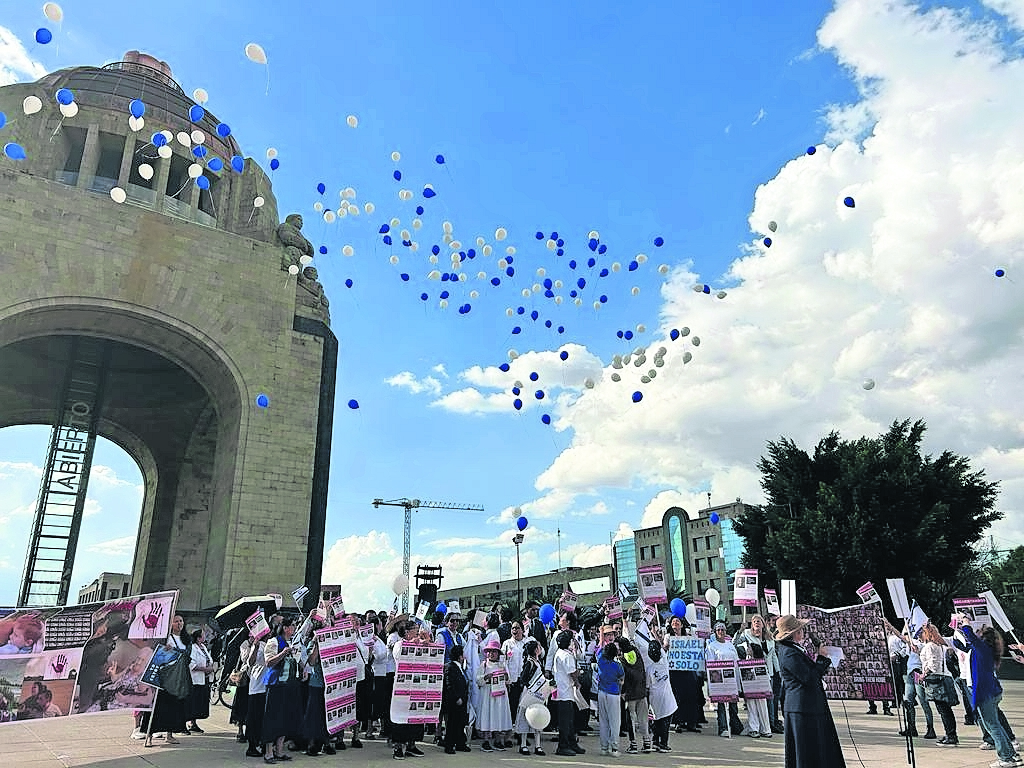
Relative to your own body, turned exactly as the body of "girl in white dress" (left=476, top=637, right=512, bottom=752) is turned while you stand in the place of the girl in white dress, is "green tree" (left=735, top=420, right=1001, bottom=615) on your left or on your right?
on your left

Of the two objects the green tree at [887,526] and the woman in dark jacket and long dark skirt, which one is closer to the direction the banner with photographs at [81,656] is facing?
the woman in dark jacket and long dark skirt

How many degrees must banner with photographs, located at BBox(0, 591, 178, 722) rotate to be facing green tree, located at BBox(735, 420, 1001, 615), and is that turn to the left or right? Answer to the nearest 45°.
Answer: approximately 90° to its left

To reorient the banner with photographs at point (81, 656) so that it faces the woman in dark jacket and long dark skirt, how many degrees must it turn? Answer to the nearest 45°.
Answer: approximately 45° to its left

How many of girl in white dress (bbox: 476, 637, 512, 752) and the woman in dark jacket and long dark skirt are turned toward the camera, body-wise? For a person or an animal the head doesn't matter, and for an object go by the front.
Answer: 1

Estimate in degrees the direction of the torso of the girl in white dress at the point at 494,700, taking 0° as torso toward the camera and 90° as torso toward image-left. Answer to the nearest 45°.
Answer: approximately 0°
